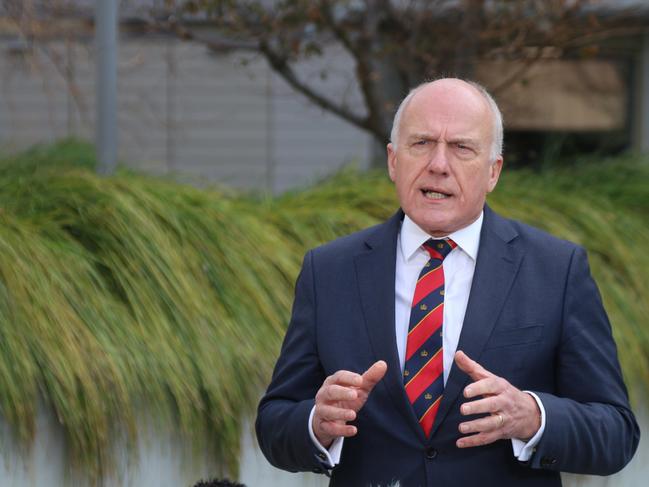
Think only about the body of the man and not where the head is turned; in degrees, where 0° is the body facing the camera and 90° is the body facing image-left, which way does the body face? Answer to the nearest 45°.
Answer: approximately 0°

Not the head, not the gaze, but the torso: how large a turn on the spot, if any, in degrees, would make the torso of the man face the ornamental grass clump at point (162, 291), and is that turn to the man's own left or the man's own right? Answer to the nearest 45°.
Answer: approximately 135° to the man's own right

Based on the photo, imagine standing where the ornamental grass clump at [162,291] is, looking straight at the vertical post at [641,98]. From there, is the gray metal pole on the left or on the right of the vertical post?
left

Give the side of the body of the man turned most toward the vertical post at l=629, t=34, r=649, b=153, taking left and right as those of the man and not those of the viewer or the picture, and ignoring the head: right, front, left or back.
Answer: back

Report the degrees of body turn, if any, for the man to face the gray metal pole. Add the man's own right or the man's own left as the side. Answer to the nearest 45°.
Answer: approximately 135° to the man's own right
